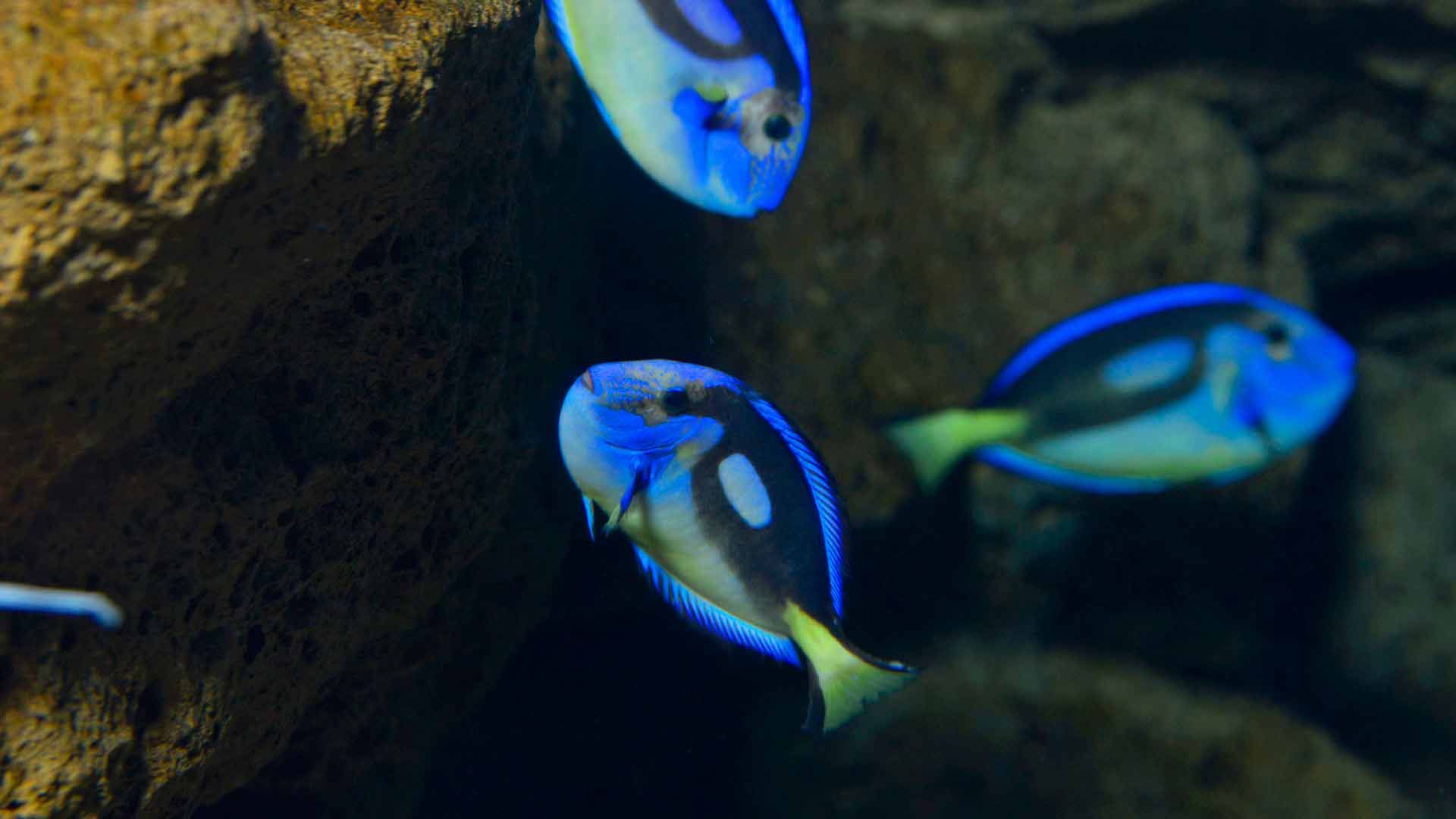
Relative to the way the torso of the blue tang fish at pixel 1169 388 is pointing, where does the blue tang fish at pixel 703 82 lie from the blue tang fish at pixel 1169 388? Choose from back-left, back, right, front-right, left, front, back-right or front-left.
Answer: back-right

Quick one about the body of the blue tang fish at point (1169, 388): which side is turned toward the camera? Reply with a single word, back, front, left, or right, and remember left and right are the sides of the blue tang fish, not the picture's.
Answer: right

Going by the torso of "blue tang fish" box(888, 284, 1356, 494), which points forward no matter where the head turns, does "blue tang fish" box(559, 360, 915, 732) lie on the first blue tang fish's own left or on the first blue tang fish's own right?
on the first blue tang fish's own right

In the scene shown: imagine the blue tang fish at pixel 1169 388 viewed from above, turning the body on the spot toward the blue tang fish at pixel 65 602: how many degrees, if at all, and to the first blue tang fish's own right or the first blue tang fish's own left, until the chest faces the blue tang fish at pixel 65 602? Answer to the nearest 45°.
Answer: approximately 135° to the first blue tang fish's own right
